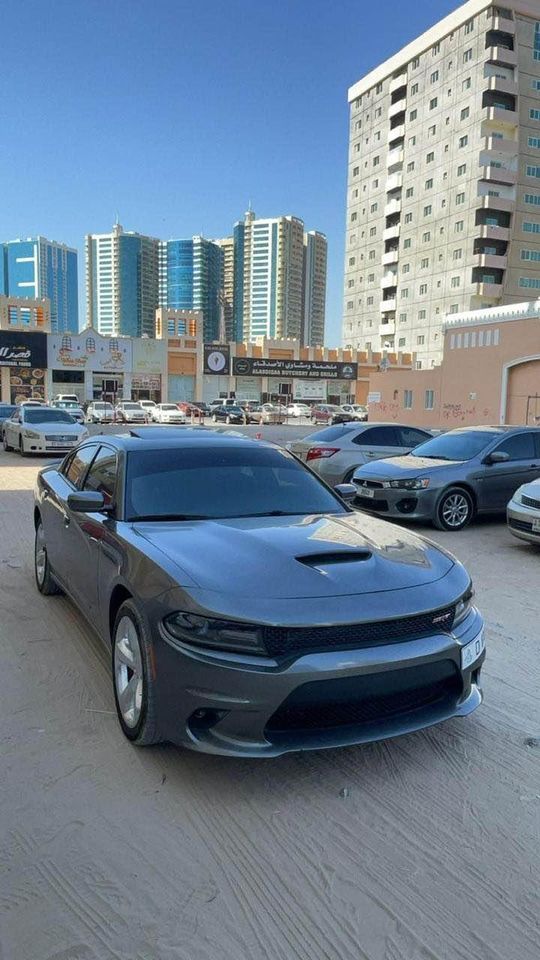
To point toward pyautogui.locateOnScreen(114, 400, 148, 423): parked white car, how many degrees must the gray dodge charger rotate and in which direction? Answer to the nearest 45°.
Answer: approximately 135° to its left

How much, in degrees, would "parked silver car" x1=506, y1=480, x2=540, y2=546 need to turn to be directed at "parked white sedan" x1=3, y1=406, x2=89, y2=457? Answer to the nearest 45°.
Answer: approximately 90° to its right

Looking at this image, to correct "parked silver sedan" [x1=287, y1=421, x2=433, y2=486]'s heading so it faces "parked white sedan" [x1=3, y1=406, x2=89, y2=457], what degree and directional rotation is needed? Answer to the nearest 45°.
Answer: approximately 90° to its left

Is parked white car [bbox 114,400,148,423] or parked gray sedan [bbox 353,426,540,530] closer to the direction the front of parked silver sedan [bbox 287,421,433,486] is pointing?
the parked white car

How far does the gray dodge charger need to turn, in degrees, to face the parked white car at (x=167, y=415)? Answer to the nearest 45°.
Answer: approximately 135° to its left

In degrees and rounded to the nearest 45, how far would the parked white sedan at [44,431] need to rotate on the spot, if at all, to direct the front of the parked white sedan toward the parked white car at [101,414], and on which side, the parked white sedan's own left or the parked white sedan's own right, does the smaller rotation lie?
approximately 135° to the parked white sedan's own left

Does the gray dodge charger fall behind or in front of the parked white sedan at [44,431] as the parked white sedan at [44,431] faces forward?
in front

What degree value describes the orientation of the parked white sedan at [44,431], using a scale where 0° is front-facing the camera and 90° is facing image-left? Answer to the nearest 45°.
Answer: approximately 315°

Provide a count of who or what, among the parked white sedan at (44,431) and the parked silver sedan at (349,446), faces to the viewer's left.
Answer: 0

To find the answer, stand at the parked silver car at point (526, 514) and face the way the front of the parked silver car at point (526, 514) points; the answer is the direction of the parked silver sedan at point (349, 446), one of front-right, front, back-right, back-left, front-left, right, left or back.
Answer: right

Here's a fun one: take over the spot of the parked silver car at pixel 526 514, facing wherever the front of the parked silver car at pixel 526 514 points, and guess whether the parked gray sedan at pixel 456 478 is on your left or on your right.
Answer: on your right

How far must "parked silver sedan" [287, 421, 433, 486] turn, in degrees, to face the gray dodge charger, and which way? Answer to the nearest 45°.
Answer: approximately 135° to its right

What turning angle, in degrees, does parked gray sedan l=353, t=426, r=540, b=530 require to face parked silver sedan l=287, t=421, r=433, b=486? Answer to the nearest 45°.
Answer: approximately 90° to its right

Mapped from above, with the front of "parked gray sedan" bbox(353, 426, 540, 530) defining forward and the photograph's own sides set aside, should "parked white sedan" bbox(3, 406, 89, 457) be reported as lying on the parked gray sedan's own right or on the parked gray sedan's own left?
on the parked gray sedan's own right

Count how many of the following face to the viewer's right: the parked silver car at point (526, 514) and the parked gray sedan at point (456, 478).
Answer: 0
